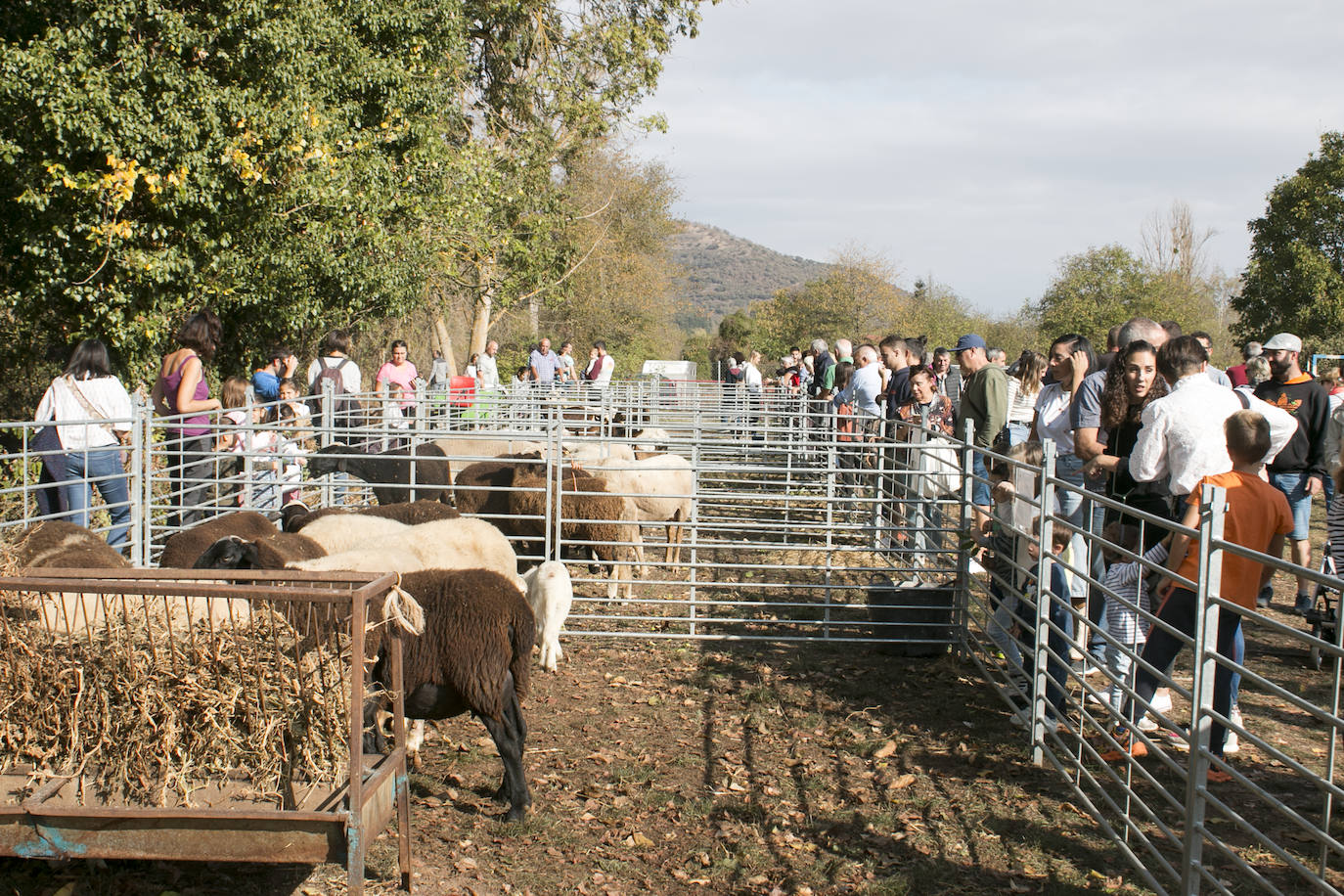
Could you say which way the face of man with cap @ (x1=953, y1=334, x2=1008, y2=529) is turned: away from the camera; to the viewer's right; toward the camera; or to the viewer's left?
to the viewer's left

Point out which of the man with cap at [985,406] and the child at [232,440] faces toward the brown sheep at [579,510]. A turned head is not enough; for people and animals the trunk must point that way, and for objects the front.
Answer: the man with cap

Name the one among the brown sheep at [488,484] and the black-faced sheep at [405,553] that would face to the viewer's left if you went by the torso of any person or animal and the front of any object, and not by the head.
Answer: the black-faced sheep

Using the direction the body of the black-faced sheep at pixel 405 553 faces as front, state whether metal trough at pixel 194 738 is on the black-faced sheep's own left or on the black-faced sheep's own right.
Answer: on the black-faced sheep's own left

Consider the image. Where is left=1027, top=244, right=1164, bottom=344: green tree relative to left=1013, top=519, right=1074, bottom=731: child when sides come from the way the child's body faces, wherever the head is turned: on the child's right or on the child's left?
on the child's right

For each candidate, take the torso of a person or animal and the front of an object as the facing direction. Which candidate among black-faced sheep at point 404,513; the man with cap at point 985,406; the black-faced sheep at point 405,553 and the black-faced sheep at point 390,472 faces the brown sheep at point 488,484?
the man with cap

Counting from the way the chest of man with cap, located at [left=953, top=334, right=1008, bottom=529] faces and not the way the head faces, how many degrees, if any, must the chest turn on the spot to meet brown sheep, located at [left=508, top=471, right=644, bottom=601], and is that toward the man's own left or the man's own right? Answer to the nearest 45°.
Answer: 0° — they already face it

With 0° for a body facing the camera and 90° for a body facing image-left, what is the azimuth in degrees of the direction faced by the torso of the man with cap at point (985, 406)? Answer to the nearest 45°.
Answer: approximately 90°

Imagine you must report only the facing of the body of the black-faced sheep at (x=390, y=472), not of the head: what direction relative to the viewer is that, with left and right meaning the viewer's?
facing to the left of the viewer

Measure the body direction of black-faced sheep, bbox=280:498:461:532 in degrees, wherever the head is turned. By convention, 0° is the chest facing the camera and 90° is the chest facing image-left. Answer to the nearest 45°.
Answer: approximately 90°

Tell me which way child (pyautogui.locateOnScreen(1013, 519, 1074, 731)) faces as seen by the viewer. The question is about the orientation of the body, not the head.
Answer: to the viewer's left
